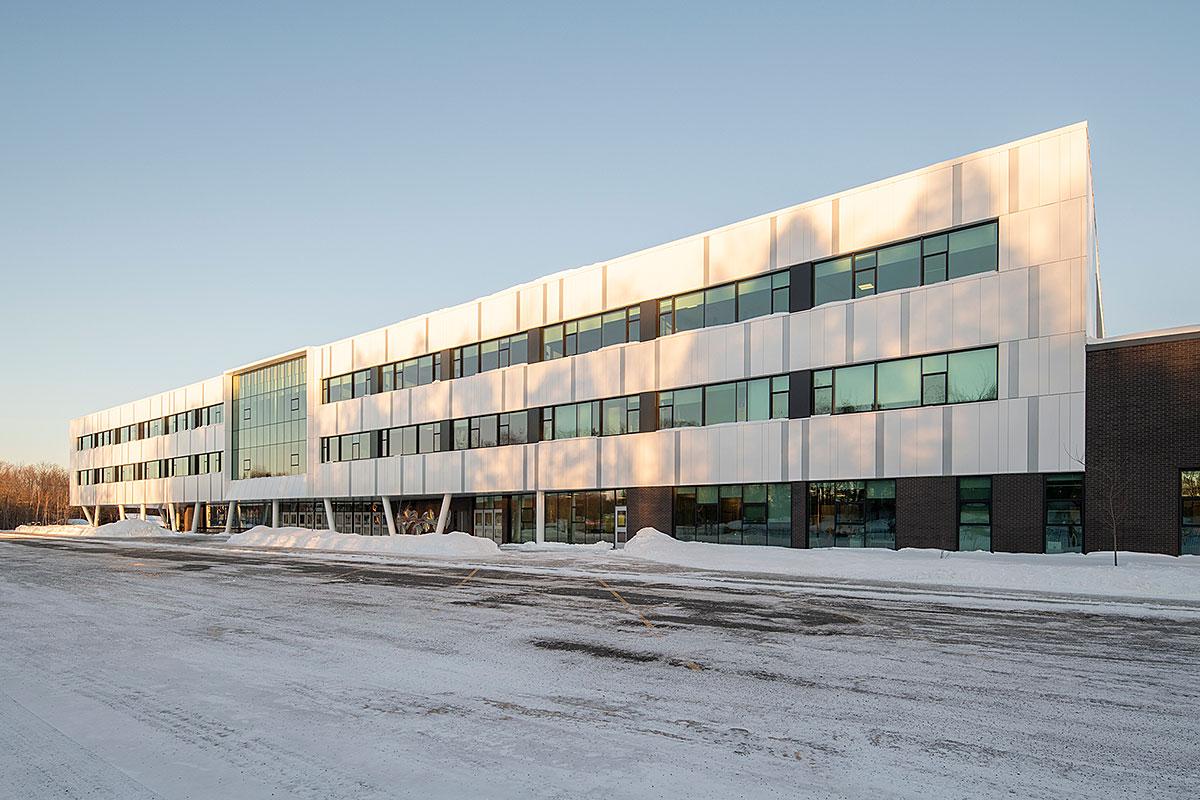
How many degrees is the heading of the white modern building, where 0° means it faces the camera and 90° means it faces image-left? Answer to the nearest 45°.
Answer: approximately 45°
